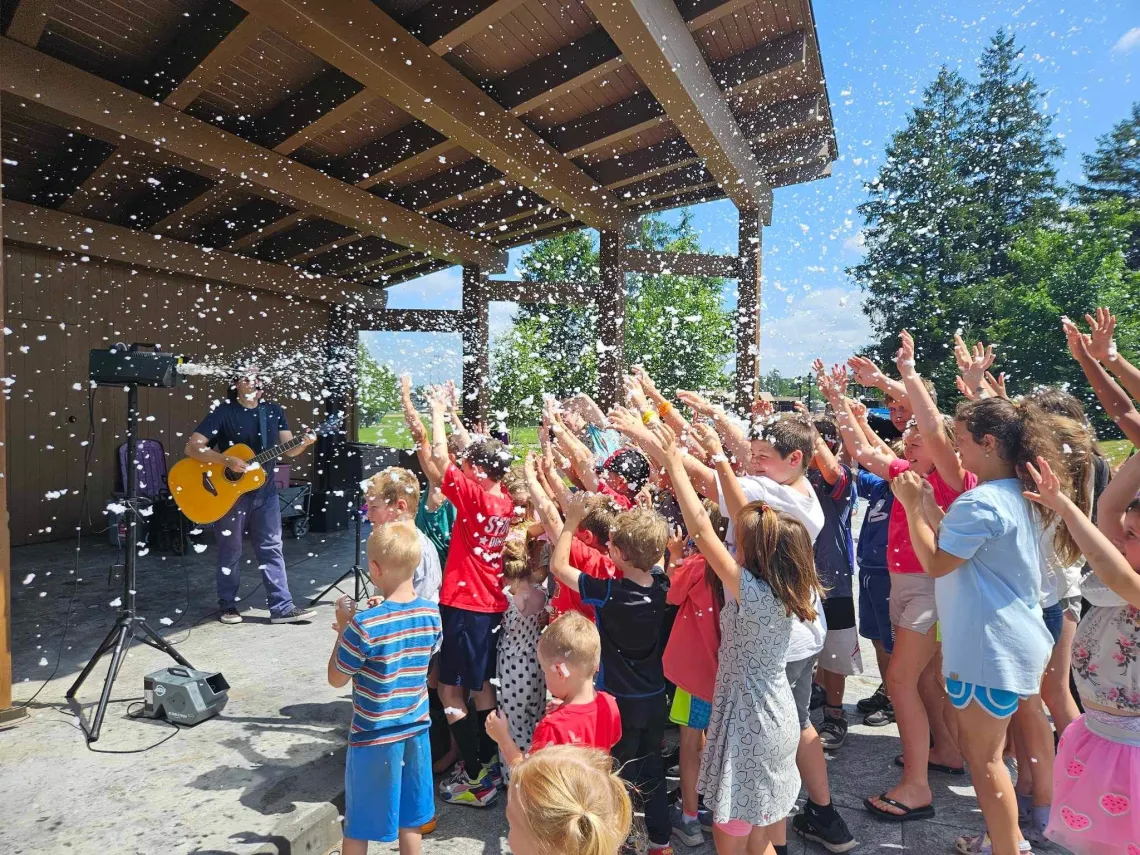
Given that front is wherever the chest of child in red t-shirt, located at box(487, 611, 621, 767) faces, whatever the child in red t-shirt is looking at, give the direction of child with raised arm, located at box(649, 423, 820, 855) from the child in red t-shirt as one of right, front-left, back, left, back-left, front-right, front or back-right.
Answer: back-right

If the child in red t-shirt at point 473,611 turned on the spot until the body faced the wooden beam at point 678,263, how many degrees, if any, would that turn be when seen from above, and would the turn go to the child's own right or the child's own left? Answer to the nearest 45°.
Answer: approximately 90° to the child's own right

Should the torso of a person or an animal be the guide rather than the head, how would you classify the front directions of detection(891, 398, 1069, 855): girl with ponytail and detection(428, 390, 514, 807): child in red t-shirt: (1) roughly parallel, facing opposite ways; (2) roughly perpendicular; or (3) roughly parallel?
roughly parallel

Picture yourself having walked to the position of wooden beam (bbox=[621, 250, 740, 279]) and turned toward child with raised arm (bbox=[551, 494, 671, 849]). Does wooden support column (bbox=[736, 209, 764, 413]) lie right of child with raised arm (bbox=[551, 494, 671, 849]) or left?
left

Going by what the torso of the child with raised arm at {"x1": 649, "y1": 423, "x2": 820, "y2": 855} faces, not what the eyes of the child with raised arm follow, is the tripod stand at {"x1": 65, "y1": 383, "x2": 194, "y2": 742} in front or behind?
in front

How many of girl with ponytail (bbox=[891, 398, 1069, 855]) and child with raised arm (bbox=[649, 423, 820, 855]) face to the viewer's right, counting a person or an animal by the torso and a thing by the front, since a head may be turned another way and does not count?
0

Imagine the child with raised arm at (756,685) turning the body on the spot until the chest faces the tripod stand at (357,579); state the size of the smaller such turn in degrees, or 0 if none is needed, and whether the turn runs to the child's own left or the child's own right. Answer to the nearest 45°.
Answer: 0° — they already face it

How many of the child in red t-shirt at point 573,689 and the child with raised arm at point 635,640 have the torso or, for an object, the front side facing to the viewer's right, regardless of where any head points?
0

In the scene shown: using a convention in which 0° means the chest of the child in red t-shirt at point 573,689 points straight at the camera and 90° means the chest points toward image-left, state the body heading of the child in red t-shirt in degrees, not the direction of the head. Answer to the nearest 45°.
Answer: approximately 135°

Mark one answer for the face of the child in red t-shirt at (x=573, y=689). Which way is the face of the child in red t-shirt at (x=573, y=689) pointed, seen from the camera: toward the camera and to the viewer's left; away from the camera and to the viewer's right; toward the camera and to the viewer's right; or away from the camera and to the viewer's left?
away from the camera and to the viewer's left

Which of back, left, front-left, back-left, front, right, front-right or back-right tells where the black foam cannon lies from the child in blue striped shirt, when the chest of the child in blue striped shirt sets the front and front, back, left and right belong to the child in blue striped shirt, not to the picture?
front

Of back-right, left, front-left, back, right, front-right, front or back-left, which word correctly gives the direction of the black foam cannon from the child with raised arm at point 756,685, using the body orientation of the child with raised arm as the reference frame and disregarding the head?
front-left

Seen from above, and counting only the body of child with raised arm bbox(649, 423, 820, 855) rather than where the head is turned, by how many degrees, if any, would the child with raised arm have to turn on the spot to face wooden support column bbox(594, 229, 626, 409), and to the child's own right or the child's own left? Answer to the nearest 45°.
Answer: approximately 45° to the child's own right

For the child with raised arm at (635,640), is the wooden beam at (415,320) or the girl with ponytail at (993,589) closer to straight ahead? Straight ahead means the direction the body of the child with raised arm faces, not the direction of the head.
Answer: the wooden beam

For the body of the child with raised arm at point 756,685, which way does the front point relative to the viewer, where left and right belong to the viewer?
facing away from the viewer and to the left of the viewer

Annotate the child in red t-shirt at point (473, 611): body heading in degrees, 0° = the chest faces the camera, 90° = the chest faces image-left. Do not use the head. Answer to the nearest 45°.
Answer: approximately 135°

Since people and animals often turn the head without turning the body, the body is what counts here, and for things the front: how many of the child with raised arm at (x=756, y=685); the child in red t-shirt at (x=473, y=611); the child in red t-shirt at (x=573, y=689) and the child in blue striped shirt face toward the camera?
0
